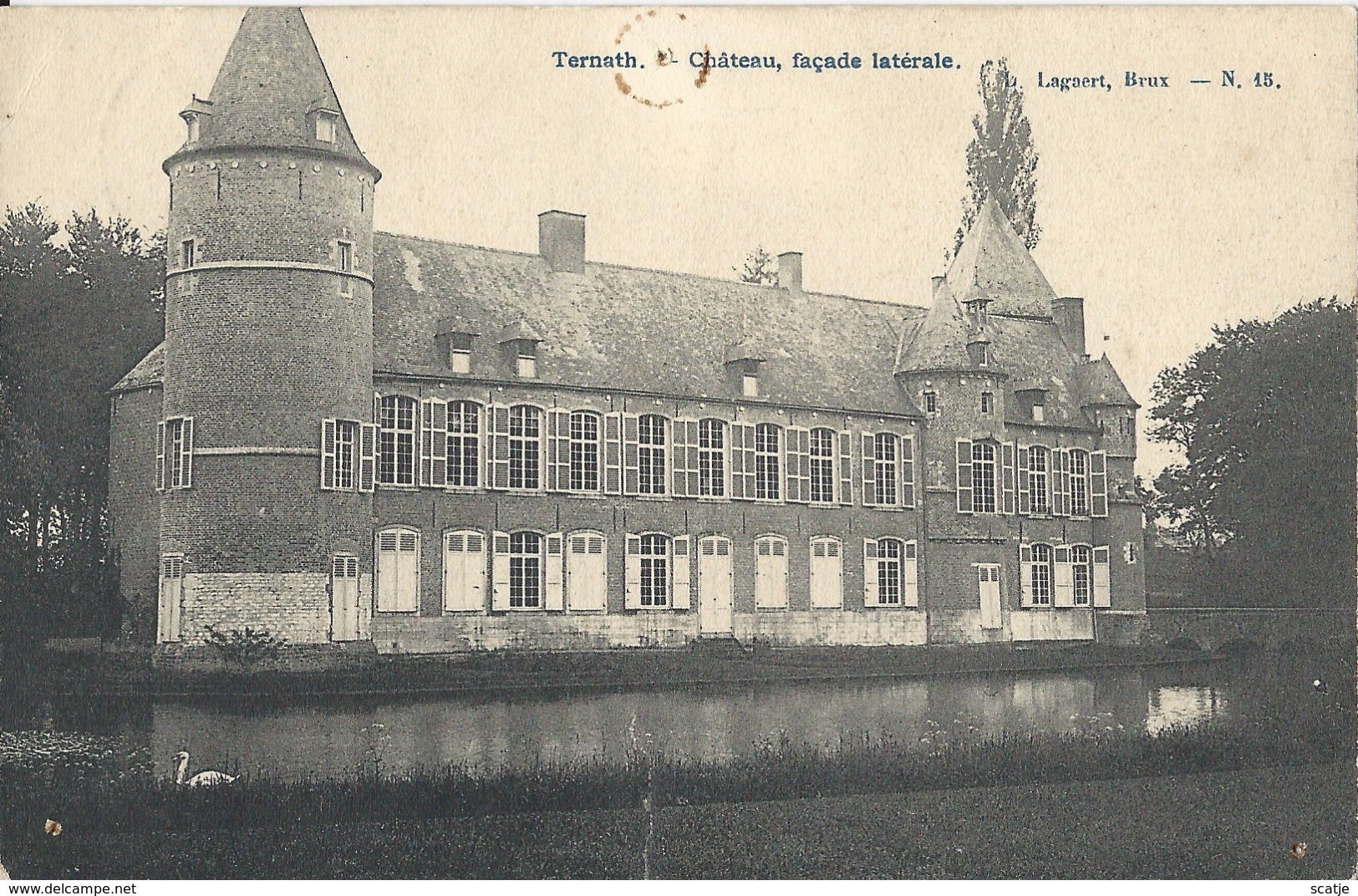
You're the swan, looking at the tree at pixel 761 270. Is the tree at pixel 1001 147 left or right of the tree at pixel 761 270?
right

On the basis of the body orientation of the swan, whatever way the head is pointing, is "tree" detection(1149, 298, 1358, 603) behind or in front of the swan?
behind

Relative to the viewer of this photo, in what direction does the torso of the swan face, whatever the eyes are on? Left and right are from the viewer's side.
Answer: facing to the left of the viewer

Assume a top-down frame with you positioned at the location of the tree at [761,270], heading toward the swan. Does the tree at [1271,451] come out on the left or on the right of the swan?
left
